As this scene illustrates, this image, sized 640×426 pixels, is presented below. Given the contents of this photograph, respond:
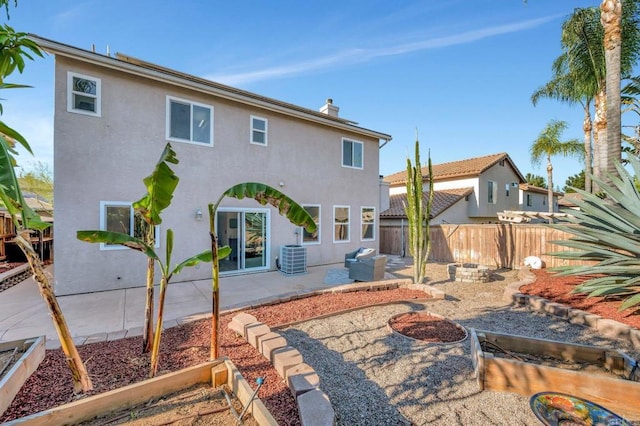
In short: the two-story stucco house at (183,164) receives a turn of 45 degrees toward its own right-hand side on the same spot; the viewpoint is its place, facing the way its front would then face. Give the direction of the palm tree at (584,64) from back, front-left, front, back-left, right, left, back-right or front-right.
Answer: right

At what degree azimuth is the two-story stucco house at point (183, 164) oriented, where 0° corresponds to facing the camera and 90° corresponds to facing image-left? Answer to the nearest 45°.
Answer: approximately 135°

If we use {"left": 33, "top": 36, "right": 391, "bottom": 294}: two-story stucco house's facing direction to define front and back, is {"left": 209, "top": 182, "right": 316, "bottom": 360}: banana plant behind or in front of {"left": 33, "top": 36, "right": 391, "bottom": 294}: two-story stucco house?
behind

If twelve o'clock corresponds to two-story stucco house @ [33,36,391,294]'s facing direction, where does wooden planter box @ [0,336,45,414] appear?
The wooden planter box is roughly at 8 o'clock from the two-story stucco house.

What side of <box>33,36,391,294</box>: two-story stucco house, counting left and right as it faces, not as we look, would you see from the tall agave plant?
back

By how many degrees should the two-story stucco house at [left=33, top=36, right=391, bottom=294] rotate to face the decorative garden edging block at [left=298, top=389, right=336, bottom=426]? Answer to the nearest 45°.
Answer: approximately 135° to its left

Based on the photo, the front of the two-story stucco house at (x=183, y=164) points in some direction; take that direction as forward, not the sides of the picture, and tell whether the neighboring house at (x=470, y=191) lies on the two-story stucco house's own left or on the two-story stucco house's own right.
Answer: on the two-story stucco house's own right

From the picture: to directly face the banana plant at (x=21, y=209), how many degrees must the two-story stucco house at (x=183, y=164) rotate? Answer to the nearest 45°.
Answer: approximately 135° to its left

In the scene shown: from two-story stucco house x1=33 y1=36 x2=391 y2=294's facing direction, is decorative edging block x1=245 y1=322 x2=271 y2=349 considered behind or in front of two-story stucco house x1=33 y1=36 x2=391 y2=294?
behind
